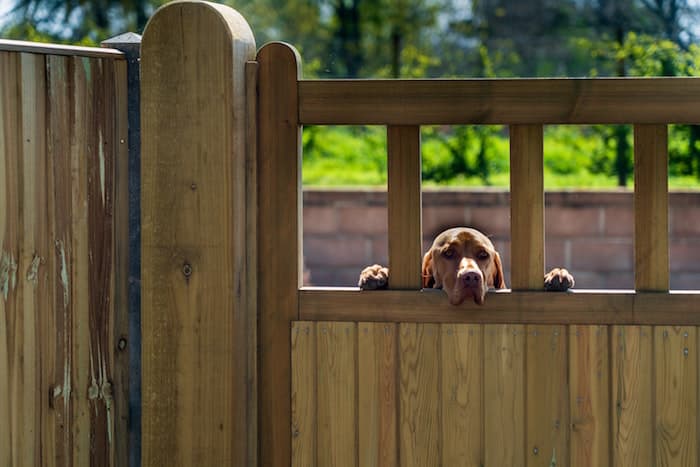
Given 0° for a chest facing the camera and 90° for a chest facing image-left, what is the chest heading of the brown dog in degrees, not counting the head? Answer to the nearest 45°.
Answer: approximately 0°

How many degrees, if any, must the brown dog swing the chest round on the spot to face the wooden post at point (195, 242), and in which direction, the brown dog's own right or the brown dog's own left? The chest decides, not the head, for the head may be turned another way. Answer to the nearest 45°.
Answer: approximately 45° to the brown dog's own right
